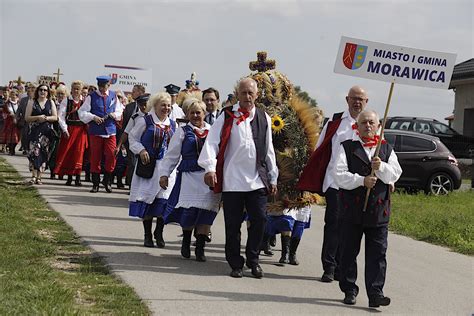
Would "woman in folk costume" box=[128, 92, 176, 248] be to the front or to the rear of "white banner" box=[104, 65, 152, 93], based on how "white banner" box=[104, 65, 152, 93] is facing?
to the front

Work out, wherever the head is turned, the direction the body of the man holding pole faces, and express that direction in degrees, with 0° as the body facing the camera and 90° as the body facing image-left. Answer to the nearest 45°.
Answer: approximately 0°

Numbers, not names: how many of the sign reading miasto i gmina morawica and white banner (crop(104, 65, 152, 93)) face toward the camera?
2

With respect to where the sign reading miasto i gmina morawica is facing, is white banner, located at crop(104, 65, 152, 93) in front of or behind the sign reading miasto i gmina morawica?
behind

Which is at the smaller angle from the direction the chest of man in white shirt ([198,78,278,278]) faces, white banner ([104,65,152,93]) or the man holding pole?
the man holding pole

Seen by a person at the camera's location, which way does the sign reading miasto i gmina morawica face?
facing the viewer

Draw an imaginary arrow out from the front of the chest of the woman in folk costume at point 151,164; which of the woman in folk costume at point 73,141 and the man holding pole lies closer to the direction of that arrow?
the man holding pole

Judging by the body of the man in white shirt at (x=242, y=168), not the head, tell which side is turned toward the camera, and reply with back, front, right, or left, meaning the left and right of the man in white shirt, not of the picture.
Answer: front
